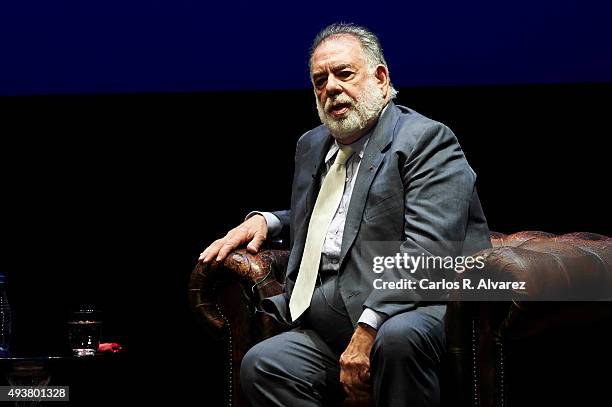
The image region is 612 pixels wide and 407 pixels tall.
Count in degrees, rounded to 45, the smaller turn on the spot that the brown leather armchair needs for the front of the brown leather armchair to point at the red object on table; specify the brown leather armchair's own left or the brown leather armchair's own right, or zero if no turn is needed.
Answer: approximately 90° to the brown leather armchair's own right

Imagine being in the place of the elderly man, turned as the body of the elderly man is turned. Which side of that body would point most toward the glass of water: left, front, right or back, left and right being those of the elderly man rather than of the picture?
right

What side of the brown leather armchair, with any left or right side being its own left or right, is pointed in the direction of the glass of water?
right

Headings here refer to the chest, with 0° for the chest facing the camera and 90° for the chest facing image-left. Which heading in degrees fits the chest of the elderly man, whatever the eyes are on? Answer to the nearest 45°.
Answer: approximately 45°

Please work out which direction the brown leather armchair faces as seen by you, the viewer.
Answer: facing the viewer and to the left of the viewer
